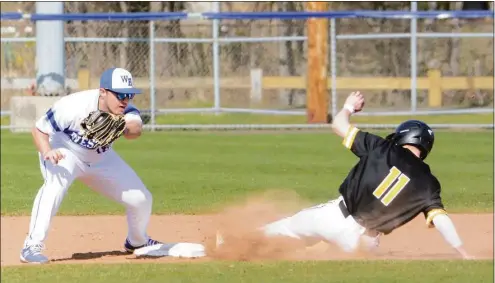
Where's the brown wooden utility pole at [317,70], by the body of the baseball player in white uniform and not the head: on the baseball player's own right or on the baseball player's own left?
on the baseball player's own left

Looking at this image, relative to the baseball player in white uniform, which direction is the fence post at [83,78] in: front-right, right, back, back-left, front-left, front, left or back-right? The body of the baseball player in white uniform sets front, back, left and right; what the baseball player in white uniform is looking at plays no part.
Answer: back-left

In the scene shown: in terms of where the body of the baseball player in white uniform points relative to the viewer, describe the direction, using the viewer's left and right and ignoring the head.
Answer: facing the viewer and to the right of the viewer

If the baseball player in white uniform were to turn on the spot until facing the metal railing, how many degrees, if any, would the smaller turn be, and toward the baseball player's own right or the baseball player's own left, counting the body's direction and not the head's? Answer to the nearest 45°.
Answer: approximately 135° to the baseball player's own left

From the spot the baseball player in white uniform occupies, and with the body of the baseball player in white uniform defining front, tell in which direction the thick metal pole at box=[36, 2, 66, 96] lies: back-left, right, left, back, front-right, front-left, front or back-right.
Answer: back-left

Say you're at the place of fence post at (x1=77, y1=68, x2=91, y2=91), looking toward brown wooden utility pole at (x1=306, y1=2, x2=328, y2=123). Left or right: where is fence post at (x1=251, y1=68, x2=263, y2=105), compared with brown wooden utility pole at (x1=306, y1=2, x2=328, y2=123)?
left

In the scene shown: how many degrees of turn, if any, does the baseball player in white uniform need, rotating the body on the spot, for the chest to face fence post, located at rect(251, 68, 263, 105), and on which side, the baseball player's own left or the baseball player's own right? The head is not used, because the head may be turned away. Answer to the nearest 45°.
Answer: approximately 135° to the baseball player's own left

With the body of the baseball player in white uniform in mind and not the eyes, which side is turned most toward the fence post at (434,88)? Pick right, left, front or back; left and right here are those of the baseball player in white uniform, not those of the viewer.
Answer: left

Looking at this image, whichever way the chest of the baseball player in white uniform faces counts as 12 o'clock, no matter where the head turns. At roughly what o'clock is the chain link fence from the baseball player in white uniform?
The chain link fence is roughly at 8 o'clock from the baseball player in white uniform.
